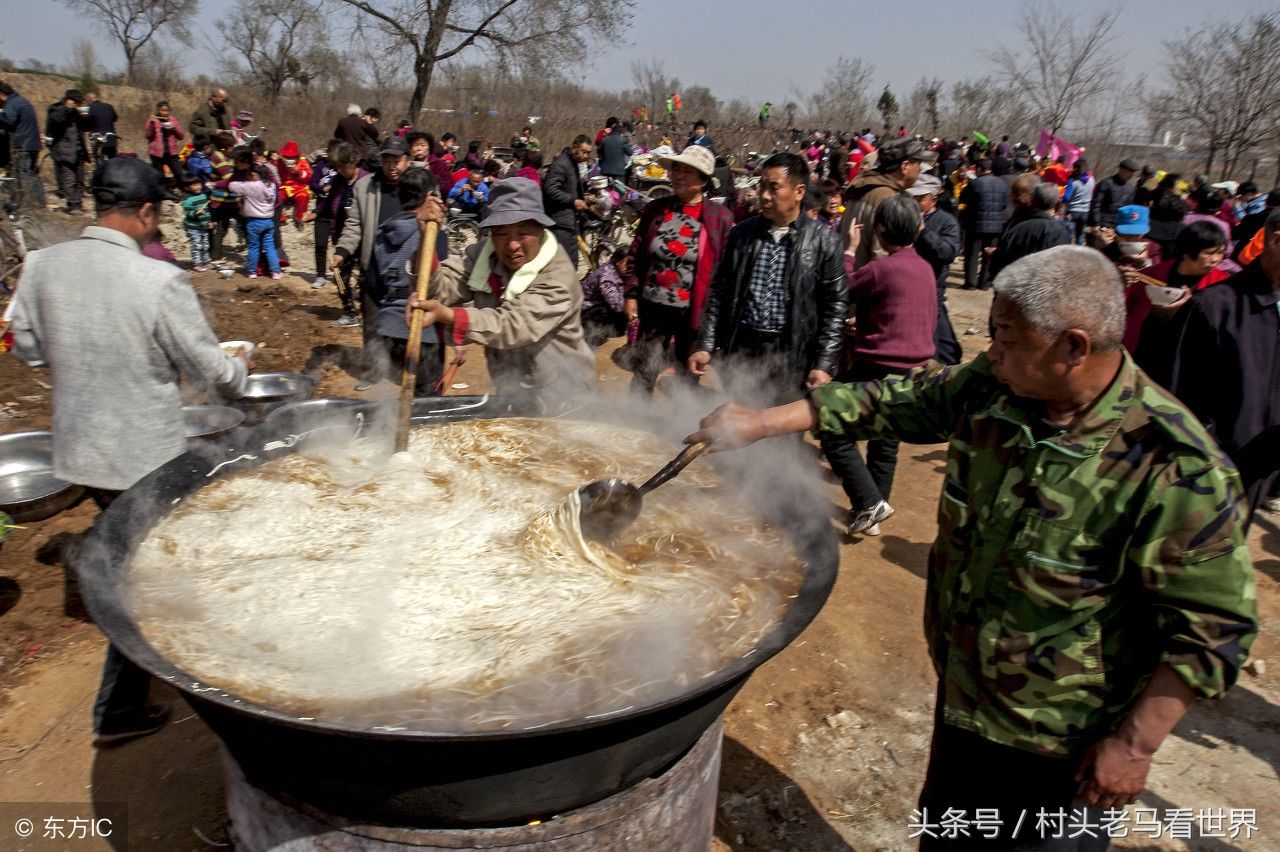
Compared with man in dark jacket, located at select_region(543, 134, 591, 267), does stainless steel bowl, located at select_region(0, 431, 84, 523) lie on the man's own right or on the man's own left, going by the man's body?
on the man's own right

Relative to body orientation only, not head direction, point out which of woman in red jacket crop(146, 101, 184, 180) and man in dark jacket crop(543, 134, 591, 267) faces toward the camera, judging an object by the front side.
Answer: the woman in red jacket

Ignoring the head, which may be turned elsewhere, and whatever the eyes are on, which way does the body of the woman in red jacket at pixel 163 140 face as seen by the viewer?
toward the camera

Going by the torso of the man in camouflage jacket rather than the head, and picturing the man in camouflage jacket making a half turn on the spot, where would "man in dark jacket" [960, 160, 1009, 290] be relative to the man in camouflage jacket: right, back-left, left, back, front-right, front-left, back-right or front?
front-left

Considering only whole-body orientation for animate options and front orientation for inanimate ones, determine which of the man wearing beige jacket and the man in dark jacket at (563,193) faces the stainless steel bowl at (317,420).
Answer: the man wearing beige jacket

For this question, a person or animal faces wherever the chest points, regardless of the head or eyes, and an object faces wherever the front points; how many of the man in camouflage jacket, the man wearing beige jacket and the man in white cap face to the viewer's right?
0

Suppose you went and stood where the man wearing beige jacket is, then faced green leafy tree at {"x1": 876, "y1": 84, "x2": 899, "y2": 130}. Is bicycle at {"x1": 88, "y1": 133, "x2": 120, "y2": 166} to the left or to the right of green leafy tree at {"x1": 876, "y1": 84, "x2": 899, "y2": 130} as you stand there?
left

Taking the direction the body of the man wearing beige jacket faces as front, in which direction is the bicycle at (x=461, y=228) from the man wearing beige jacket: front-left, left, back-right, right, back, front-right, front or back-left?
back-right

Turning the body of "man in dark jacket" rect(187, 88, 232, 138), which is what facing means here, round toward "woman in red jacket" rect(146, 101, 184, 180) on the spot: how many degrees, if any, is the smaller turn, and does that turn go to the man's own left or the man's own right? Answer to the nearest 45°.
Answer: approximately 135° to the man's own right

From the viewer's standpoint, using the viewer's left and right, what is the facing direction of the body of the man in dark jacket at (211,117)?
facing the viewer and to the right of the viewer

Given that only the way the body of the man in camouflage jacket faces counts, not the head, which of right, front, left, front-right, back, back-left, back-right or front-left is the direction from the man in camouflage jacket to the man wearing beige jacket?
right

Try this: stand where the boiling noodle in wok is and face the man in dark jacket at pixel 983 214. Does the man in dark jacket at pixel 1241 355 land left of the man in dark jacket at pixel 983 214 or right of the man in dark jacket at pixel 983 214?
right

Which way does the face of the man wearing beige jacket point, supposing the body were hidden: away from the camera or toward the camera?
toward the camera

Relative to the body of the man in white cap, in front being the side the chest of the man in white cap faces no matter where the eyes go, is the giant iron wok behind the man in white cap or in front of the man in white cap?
in front

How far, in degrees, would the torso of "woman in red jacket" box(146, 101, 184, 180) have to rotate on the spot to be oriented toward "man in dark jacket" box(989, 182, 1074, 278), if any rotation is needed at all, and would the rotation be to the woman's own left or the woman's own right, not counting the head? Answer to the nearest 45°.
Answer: approximately 45° to the woman's own left

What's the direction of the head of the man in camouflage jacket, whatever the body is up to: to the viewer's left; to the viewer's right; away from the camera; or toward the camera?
to the viewer's left
